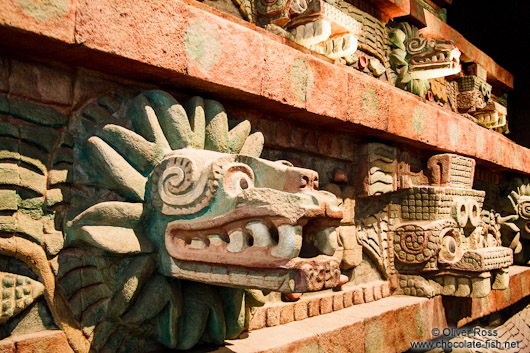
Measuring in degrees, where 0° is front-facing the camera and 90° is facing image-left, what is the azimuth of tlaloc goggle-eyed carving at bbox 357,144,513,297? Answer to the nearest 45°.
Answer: approximately 315°

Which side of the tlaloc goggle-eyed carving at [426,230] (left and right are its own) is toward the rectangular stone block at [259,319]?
right
